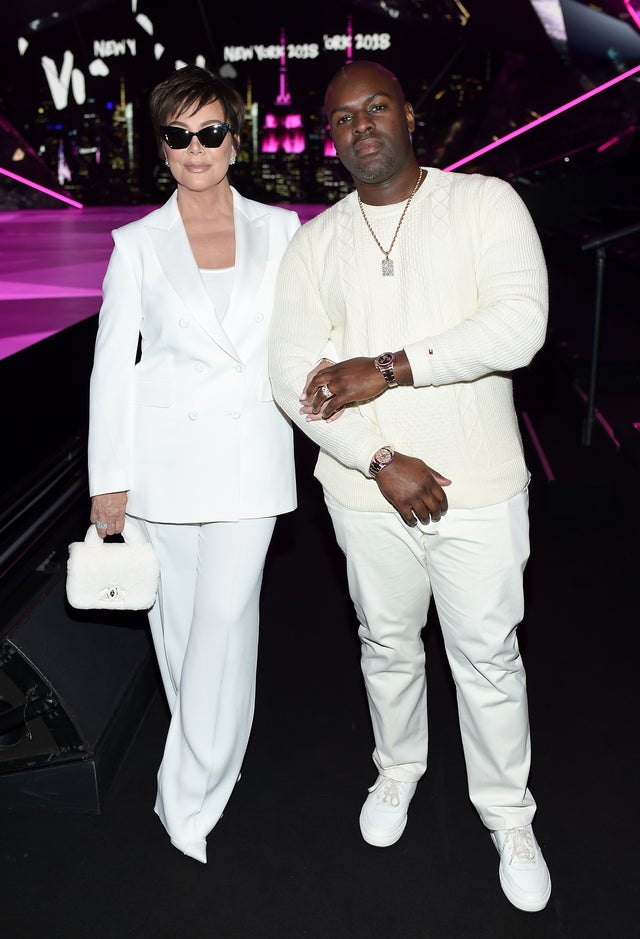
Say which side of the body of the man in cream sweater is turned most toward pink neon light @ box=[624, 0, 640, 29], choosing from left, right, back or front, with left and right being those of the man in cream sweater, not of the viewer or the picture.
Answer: back

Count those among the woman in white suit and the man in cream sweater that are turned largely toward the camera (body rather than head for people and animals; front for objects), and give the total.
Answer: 2

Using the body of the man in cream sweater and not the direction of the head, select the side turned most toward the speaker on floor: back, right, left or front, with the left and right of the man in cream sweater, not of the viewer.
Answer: right

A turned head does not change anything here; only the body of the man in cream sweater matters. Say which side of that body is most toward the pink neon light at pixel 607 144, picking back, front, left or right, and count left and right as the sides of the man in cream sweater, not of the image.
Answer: back

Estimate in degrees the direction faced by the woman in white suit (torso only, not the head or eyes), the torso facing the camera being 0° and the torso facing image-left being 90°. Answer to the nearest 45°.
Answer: approximately 0°

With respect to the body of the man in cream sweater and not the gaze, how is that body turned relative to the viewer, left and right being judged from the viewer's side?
facing the viewer

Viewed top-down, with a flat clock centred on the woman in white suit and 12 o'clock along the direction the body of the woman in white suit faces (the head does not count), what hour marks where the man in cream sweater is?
The man in cream sweater is roughly at 10 o'clock from the woman in white suit.
